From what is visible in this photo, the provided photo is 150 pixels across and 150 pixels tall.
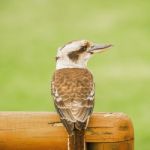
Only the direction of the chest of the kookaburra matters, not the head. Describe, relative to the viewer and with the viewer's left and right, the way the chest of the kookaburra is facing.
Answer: facing away from the viewer
